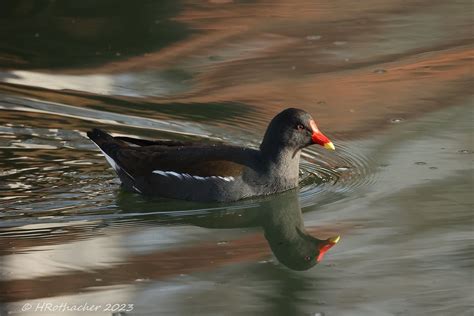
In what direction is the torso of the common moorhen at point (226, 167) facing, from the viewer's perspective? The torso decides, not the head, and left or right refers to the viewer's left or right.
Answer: facing to the right of the viewer
